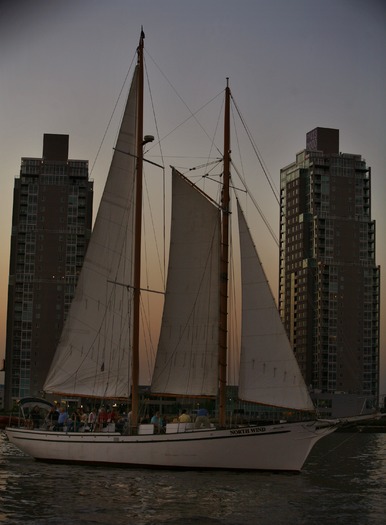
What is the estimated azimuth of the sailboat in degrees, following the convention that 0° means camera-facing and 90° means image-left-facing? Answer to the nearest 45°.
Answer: approximately 270°
